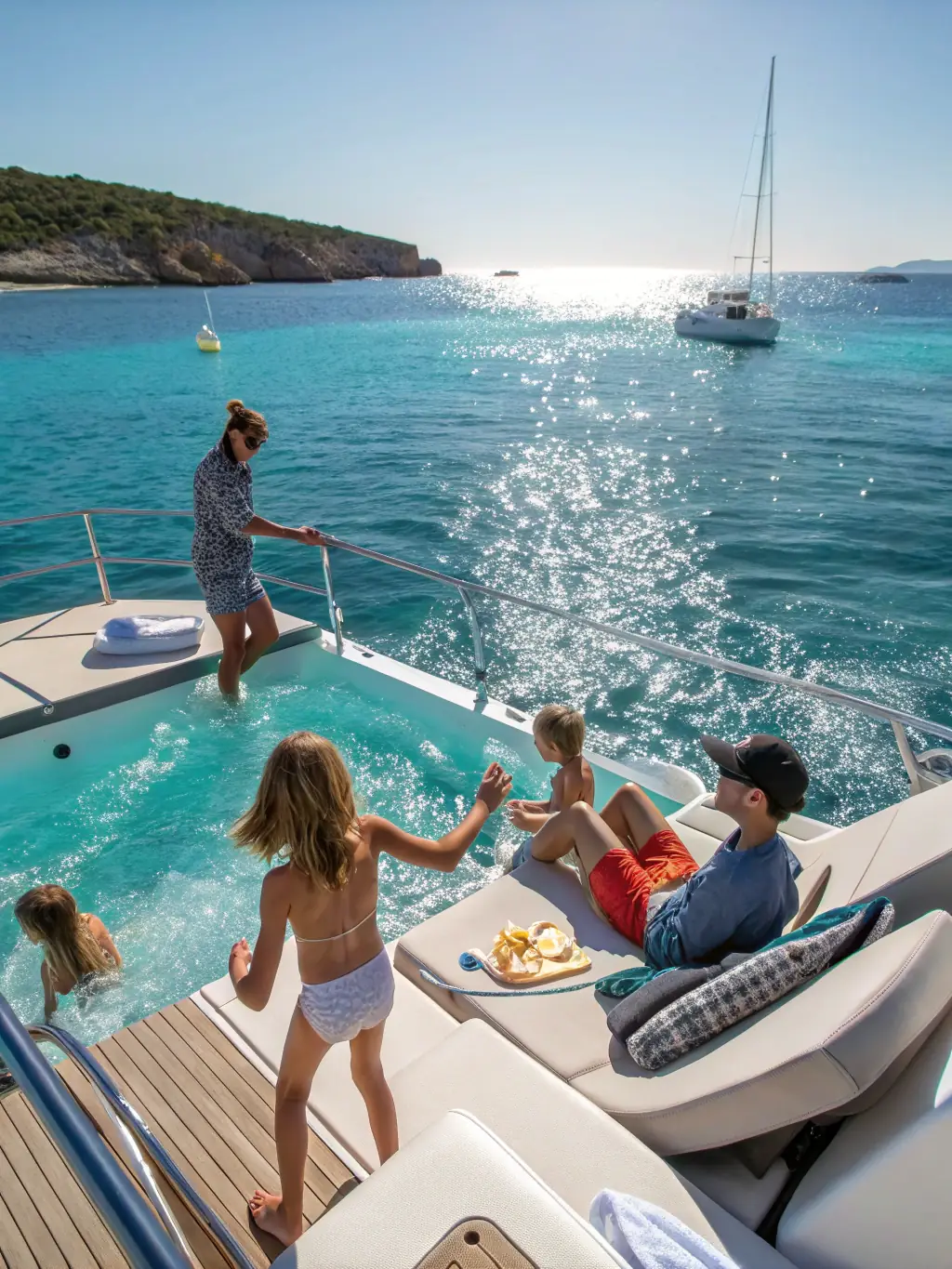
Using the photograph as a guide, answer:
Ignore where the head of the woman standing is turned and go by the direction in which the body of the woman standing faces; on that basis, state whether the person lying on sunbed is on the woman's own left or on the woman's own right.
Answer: on the woman's own right

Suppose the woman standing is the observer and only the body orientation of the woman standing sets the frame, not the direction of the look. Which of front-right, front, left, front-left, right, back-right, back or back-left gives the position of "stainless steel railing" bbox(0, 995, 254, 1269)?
right

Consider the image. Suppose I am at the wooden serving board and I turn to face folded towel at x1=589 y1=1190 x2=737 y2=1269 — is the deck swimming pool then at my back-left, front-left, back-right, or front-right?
back-right

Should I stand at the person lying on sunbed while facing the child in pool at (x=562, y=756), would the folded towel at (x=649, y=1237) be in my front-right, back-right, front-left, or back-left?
back-left

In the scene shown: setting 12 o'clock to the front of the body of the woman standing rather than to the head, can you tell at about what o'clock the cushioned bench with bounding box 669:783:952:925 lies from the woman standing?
The cushioned bench is roughly at 2 o'clock from the woman standing.

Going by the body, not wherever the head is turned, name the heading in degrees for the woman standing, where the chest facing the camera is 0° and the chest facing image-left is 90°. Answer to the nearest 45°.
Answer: approximately 270°

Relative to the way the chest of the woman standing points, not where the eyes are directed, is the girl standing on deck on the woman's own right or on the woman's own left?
on the woman's own right

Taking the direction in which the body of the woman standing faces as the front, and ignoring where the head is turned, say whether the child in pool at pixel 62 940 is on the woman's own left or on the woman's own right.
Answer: on the woman's own right

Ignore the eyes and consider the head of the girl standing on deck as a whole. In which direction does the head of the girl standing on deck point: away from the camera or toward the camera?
away from the camera
